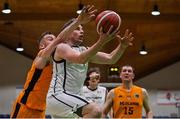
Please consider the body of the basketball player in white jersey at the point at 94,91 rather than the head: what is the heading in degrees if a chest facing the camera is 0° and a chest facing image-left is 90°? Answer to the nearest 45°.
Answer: approximately 0°
